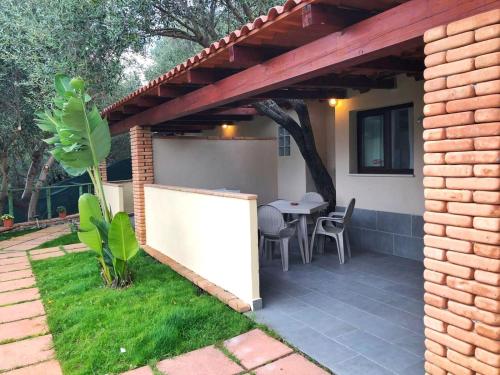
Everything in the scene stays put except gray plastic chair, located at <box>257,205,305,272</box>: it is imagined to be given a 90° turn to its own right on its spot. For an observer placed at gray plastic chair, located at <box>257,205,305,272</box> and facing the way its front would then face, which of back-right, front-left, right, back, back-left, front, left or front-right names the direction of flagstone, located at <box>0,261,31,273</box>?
back-right

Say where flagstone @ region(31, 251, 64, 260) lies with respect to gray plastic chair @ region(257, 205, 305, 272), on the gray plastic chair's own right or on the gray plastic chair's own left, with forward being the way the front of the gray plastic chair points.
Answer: on the gray plastic chair's own left

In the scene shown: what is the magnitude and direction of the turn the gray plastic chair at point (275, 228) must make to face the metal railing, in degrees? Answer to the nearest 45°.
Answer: approximately 90° to its left

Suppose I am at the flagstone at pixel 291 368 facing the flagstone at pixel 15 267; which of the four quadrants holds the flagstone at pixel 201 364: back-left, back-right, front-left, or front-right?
front-left

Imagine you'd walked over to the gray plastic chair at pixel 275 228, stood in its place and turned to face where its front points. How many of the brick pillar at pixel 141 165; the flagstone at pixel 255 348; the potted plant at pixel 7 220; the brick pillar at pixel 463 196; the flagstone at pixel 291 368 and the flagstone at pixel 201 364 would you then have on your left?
2

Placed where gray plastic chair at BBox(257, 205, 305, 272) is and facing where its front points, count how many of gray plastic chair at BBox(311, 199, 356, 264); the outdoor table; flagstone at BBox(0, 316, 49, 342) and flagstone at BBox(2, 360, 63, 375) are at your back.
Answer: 2

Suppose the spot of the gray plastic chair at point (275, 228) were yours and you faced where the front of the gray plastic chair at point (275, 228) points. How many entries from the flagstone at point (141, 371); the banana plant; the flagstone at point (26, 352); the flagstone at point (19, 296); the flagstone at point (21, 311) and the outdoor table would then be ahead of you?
1

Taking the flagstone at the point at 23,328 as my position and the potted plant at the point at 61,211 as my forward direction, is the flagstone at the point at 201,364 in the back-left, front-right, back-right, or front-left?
back-right

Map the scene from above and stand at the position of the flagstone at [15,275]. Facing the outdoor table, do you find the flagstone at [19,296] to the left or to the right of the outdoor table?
right

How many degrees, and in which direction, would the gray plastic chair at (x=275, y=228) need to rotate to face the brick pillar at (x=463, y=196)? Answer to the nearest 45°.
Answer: approximately 135° to its right

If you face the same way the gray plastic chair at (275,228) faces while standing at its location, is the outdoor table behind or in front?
in front

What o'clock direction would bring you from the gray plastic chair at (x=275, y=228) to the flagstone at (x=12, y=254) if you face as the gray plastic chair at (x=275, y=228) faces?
The flagstone is roughly at 8 o'clock from the gray plastic chair.

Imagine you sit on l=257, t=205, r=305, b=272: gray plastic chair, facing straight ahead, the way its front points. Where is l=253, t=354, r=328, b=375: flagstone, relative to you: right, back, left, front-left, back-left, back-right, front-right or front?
back-right

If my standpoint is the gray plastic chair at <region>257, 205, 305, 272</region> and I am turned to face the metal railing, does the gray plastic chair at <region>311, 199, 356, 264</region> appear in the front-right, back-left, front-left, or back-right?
back-right

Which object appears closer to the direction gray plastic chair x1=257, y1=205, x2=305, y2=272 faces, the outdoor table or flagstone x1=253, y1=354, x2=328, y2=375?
the outdoor table

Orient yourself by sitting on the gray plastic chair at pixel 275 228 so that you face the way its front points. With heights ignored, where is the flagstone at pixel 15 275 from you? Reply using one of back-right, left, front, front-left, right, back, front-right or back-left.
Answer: back-left

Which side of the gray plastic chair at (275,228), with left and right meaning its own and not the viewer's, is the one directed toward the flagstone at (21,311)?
back

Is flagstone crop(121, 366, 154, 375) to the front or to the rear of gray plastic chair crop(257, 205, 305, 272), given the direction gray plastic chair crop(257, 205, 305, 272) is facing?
to the rear

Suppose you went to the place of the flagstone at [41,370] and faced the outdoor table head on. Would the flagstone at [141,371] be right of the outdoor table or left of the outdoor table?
right

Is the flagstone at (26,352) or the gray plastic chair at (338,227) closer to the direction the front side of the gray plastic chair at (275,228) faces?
the gray plastic chair at (338,227)

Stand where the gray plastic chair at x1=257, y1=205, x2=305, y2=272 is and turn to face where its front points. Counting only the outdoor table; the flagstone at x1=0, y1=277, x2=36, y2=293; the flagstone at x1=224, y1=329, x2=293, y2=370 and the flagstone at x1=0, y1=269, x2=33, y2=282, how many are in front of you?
1

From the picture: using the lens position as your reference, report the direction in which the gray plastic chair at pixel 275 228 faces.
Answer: facing away from the viewer and to the right of the viewer
